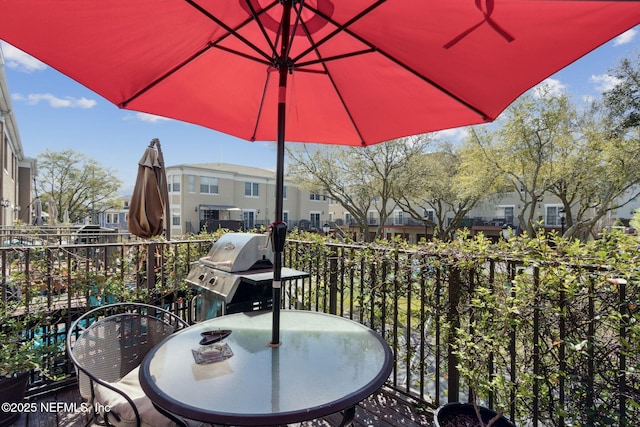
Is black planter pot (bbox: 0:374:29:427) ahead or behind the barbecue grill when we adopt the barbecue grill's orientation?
ahead

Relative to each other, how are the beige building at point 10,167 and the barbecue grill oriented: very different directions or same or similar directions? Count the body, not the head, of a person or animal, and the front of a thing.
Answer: very different directions

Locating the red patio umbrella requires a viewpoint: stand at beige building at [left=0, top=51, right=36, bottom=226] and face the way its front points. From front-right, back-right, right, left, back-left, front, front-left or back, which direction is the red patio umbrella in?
right

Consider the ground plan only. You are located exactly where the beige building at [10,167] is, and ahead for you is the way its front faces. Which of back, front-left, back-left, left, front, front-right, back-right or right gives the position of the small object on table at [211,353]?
right

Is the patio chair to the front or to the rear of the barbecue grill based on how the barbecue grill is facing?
to the front

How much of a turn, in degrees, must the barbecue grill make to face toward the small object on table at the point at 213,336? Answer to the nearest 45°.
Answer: approximately 45° to its left

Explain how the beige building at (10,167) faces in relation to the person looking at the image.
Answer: facing to the right of the viewer

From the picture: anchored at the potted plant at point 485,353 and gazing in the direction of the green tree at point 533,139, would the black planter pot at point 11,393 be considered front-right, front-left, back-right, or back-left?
back-left

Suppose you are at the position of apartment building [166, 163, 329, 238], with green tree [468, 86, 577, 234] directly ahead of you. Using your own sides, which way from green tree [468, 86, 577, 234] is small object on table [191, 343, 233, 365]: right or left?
right

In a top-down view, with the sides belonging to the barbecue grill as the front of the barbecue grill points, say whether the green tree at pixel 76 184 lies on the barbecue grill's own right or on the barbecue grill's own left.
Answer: on the barbecue grill's own right

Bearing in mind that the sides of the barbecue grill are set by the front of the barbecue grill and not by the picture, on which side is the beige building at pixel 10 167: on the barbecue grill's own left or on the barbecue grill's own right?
on the barbecue grill's own right

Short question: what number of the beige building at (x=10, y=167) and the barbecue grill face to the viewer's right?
1
